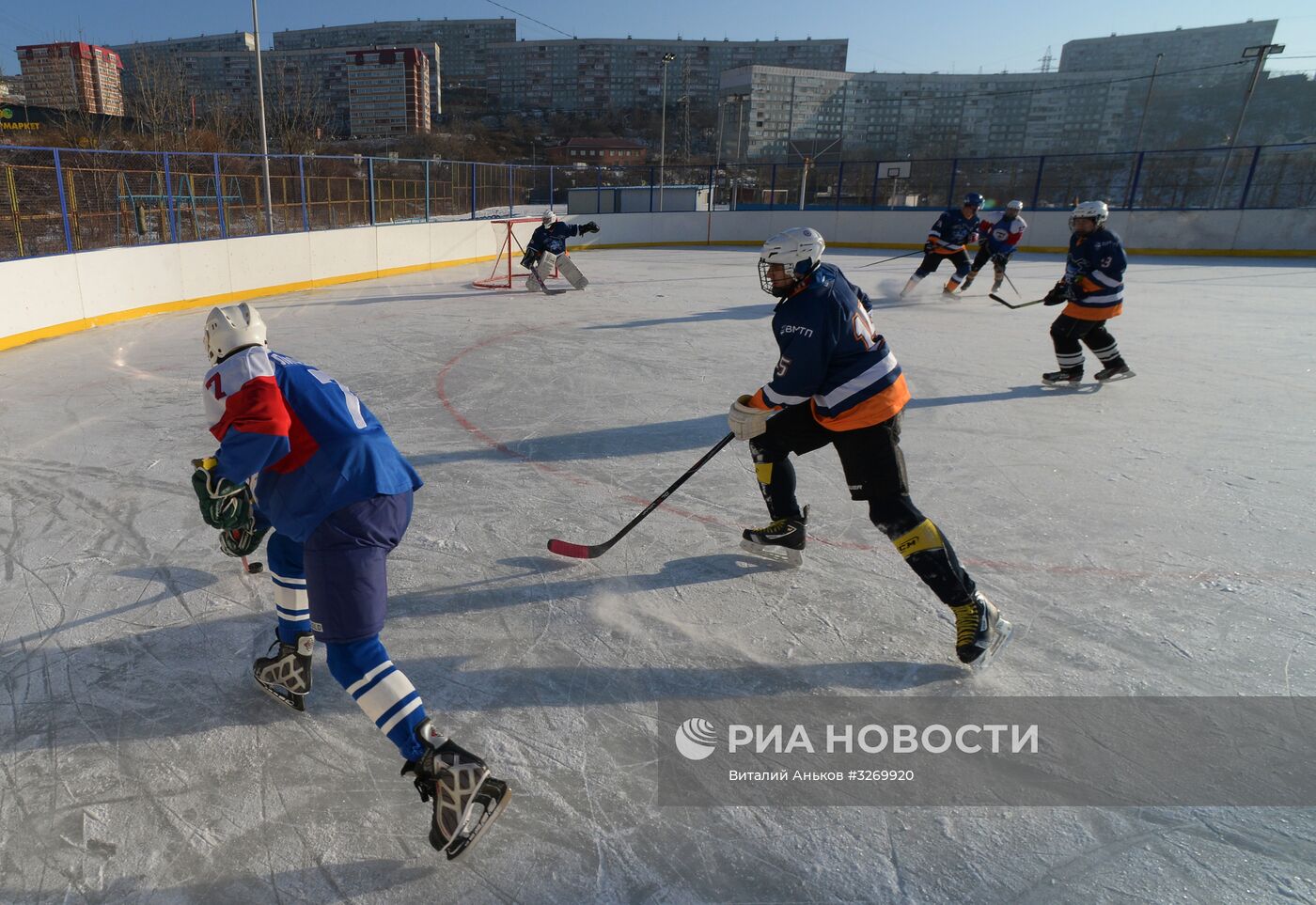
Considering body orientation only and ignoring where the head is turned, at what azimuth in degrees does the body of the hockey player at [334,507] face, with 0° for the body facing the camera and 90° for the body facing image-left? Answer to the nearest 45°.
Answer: approximately 135°

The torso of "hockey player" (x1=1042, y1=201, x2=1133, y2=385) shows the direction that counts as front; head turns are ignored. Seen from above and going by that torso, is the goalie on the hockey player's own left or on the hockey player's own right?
on the hockey player's own right

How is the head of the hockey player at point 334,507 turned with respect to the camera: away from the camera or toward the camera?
away from the camera

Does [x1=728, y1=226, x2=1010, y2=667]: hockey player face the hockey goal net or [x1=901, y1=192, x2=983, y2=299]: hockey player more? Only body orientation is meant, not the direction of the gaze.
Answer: the hockey goal net

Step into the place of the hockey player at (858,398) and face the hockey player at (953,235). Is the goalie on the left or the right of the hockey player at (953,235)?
left

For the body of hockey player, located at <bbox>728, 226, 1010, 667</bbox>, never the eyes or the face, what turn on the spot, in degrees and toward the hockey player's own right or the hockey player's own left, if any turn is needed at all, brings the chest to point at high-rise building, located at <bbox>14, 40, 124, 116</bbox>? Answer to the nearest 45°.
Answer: approximately 45° to the hockey player's own right

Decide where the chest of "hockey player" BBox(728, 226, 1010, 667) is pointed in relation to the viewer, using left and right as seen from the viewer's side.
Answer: facing to the left of the viewer

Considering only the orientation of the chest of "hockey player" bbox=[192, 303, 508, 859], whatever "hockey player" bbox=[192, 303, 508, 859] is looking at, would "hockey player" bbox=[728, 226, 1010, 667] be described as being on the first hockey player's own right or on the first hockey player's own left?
on the first hockey player's own right

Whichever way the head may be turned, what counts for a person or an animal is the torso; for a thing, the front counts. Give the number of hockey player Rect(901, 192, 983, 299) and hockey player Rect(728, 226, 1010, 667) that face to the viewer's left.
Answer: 1
